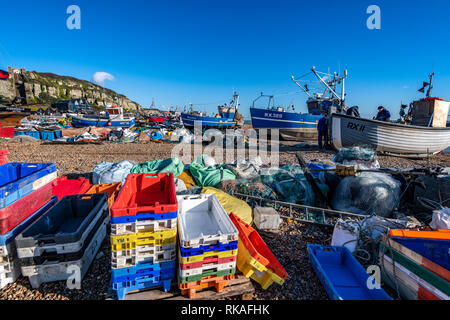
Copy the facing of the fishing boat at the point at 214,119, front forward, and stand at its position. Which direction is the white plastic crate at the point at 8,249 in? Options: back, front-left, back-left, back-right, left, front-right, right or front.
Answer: left

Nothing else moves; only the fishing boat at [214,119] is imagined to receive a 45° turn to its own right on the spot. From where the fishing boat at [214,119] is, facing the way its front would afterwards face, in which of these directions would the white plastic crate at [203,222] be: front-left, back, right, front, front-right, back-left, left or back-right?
back-left

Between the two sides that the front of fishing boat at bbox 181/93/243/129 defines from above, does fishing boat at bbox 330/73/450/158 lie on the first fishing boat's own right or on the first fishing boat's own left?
on the first fishing boat's own left

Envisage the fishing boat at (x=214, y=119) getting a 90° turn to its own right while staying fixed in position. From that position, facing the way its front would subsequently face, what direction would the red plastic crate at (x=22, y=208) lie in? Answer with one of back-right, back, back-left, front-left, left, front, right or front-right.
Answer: back

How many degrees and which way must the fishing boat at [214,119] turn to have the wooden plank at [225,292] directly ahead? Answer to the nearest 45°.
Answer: approximately 90° to its left

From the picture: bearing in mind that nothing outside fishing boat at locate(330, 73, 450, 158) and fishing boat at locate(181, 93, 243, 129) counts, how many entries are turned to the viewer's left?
2

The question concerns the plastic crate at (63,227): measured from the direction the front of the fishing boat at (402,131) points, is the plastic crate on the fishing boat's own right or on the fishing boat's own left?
on the fishing boat's own left

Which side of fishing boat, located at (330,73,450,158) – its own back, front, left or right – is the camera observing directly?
left

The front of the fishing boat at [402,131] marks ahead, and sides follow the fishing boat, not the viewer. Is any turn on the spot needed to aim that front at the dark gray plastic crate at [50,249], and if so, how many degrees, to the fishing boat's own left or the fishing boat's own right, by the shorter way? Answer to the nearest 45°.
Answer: approximately 90° to the fishing boat's own left

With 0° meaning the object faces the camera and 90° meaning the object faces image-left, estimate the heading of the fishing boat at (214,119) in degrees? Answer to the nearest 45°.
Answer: approximately 90°

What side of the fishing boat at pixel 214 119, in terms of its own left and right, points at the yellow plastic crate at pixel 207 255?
left

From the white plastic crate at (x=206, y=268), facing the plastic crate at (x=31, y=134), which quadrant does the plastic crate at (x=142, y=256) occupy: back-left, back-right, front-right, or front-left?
front-left
